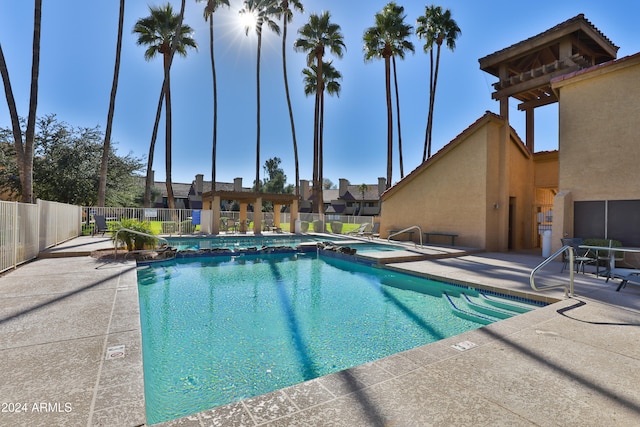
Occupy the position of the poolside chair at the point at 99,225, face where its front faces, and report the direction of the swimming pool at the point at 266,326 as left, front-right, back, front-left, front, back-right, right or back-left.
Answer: front-right

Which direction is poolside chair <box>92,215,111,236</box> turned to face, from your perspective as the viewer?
facing the viewer and to the right of the viewer

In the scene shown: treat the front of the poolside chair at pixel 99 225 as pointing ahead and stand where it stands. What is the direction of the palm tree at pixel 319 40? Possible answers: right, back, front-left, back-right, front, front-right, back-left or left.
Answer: front-left

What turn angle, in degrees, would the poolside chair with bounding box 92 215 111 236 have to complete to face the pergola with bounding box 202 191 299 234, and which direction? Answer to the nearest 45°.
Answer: approximately 45° to its left

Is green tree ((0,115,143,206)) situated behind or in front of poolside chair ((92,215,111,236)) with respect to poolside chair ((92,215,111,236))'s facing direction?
behind

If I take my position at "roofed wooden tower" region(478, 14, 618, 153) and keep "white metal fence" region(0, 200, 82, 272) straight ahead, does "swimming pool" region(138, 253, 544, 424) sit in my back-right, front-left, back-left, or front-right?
front-left

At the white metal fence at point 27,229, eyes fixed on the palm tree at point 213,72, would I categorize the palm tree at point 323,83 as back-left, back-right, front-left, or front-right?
front-right

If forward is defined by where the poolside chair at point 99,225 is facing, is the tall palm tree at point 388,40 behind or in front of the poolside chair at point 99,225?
in front

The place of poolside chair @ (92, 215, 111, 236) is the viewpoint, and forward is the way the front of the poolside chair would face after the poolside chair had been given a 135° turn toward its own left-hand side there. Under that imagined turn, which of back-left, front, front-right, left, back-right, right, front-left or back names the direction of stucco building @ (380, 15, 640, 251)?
back-right

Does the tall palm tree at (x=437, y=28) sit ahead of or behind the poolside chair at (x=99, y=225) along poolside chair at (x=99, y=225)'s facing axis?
ahead
